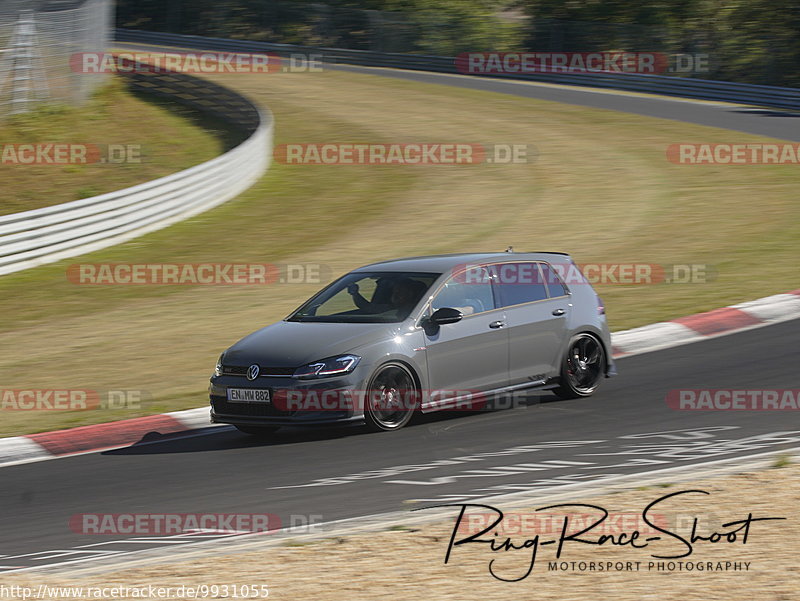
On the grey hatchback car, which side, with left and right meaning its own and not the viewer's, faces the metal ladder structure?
right

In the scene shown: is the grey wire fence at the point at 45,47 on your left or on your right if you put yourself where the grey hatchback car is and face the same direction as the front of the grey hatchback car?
on your right

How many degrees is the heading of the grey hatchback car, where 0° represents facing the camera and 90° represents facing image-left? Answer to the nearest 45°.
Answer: approximately 45°

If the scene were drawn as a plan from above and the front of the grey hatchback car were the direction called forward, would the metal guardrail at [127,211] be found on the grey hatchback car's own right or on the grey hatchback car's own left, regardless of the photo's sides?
on the grey hatchback car's own right
